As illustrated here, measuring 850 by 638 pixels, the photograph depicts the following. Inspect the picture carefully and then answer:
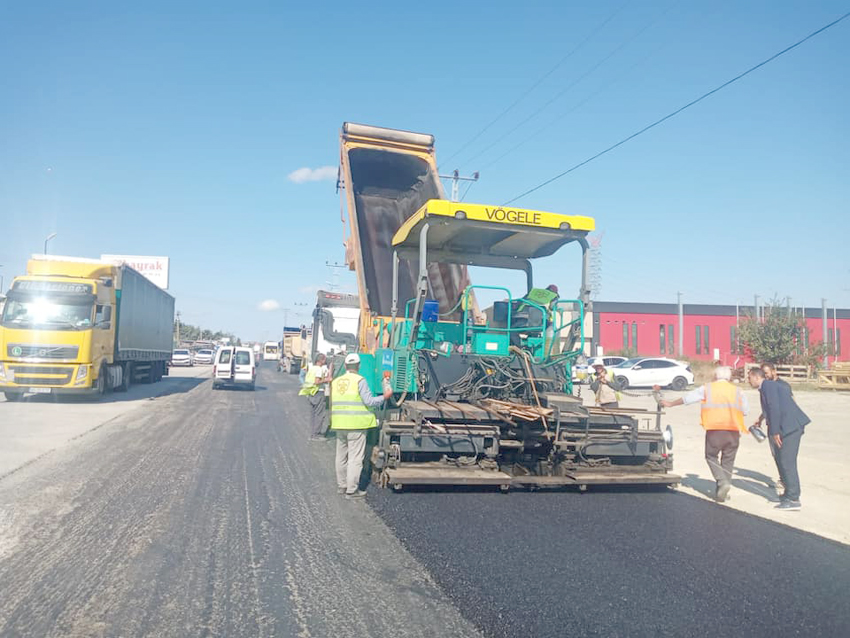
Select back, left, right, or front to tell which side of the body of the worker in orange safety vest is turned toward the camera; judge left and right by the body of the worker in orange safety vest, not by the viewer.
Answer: back

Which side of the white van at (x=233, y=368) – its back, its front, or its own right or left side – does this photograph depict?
back

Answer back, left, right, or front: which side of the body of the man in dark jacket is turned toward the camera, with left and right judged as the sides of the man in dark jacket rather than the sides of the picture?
left

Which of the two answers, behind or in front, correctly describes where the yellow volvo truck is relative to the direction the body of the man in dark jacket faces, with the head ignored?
in front

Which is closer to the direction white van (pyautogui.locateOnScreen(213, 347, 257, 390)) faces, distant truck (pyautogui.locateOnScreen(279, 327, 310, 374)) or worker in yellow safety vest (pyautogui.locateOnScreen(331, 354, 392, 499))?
the distant truck

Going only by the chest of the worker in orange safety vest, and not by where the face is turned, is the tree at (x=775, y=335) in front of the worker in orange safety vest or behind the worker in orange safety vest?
in front

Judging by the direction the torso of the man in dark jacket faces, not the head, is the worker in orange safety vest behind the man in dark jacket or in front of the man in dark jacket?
in front

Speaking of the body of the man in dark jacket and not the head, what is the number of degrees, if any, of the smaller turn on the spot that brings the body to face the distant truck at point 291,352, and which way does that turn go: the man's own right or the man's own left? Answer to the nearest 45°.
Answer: approximately 45° to the man's own right
